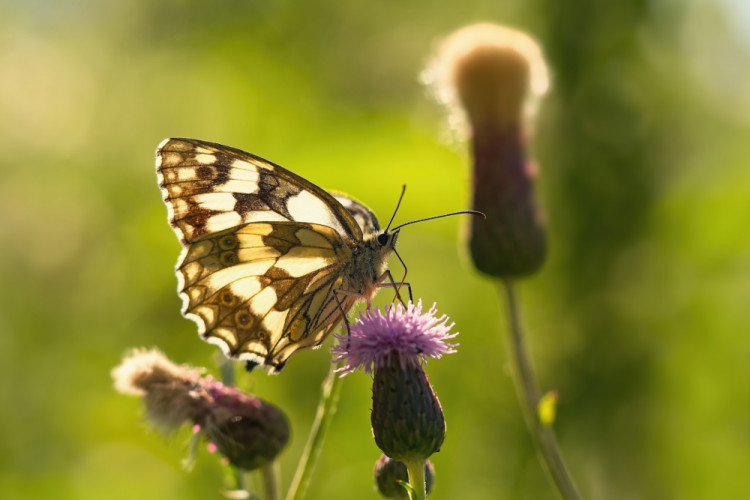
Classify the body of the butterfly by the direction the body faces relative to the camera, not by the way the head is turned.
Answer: to the viewer's right

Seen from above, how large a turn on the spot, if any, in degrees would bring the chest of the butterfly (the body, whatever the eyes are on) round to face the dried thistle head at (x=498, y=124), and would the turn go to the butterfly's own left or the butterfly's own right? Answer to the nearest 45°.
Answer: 0° — it already faces it
